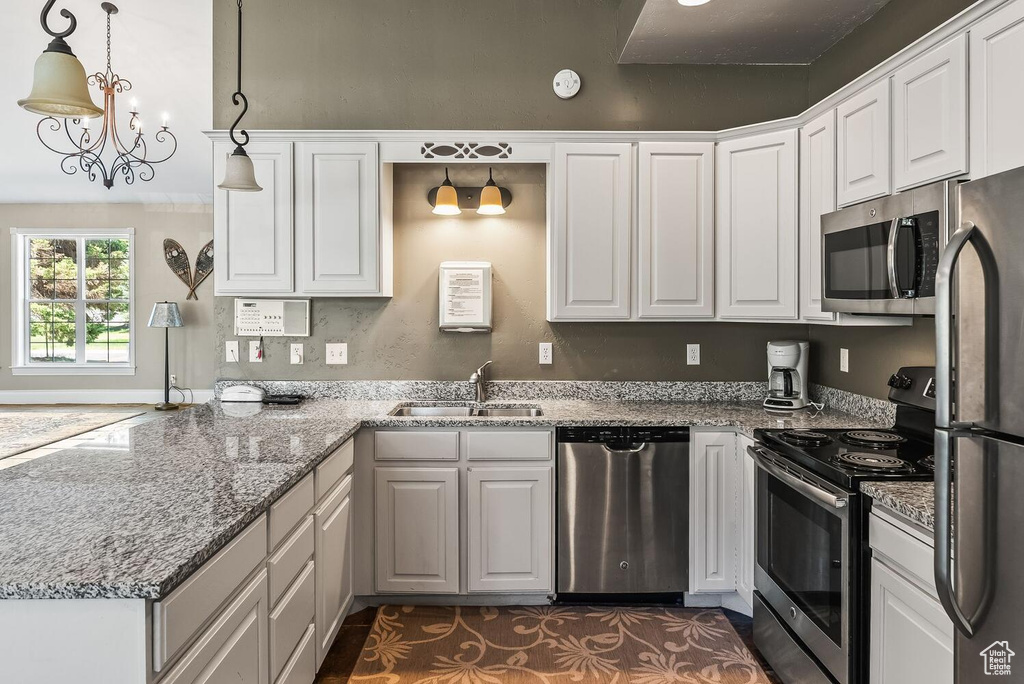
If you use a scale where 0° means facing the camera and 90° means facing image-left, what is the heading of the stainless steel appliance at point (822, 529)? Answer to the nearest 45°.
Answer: approximately 45°

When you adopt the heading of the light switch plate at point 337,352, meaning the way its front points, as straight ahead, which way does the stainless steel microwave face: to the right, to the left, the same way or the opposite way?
to the right

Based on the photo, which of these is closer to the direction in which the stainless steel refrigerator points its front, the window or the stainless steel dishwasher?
the window

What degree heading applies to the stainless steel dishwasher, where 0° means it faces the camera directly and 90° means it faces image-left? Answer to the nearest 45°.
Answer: approximately 0°

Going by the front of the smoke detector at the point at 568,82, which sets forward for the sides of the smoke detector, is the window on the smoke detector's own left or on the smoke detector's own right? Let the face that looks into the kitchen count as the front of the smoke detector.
on the smoke detector's own right

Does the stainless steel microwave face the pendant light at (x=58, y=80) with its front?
yes
